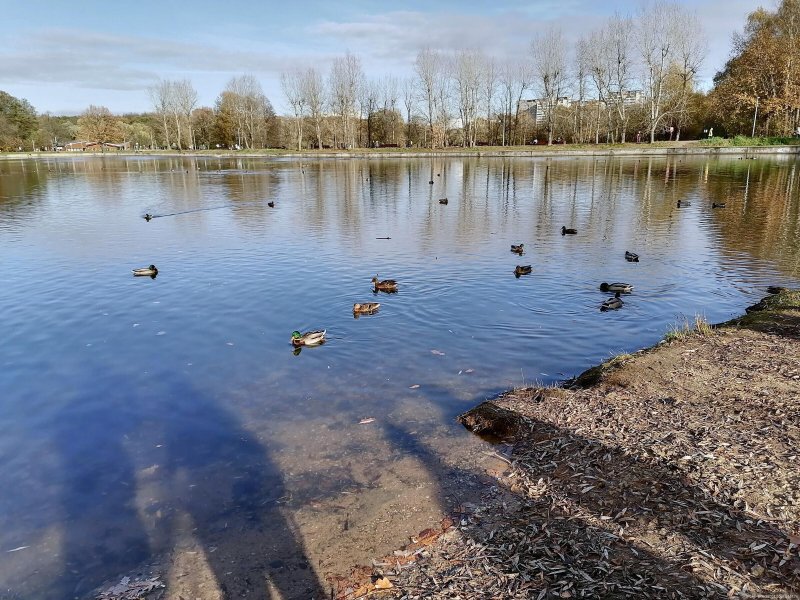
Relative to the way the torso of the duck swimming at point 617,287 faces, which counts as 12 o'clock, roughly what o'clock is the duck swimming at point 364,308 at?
the duck swimming at point 364,308 is roughly at 11 o'clock from the duck swimming at point 617,287.

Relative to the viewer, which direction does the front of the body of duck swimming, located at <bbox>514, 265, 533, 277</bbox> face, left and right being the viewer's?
facing to the left of the viewer

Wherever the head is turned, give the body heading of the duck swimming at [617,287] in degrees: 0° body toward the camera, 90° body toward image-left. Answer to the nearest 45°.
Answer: approximately 90°

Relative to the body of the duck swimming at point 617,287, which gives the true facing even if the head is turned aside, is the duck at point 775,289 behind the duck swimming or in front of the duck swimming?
behind

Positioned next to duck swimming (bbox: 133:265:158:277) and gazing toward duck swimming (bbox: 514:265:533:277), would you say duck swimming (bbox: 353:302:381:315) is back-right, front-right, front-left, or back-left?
front-right

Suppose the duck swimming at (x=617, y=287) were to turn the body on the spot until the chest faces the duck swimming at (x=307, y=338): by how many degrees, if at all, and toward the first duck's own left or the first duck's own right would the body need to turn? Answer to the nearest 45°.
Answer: approximately 45° to the first duck's own left

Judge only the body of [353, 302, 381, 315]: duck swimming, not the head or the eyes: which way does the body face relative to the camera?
to the viewer's left

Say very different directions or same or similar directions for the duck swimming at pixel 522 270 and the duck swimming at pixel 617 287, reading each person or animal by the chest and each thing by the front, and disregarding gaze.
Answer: same or similar directions

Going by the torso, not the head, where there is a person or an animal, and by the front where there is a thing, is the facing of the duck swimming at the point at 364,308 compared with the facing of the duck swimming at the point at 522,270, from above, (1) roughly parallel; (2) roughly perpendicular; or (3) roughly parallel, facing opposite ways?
roughly parallel
